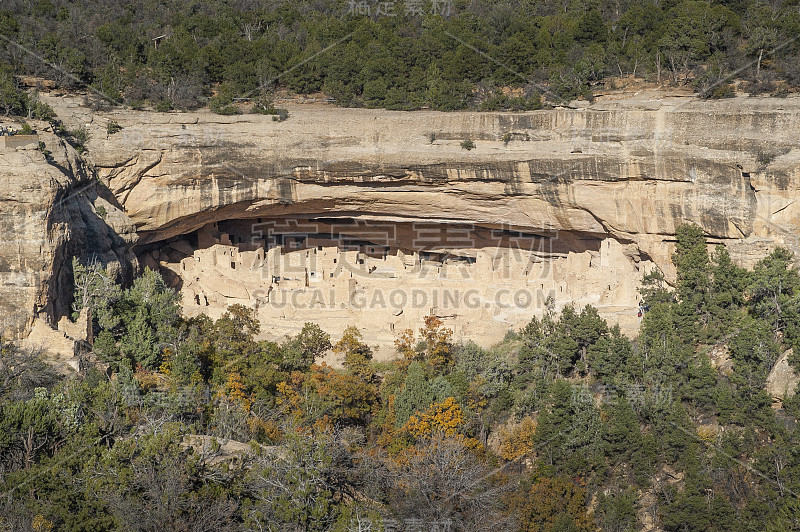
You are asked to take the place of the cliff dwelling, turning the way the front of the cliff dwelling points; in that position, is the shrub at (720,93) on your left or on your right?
on your left

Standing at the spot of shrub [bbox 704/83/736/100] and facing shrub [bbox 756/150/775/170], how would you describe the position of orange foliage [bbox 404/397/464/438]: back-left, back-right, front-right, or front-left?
front-right

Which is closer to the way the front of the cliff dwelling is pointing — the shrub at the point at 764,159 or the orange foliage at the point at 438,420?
the orange foliage

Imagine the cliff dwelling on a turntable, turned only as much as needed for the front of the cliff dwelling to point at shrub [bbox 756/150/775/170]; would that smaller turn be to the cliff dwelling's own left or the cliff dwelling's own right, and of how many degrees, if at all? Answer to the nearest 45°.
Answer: approximately 45° to the cliff dwelling's own left

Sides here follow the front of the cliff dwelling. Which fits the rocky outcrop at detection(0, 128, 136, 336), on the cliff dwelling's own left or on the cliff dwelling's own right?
on the cliff dwelling's own right

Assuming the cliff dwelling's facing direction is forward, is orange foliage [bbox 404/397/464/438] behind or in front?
in front

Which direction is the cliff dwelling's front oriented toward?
toward the camera
